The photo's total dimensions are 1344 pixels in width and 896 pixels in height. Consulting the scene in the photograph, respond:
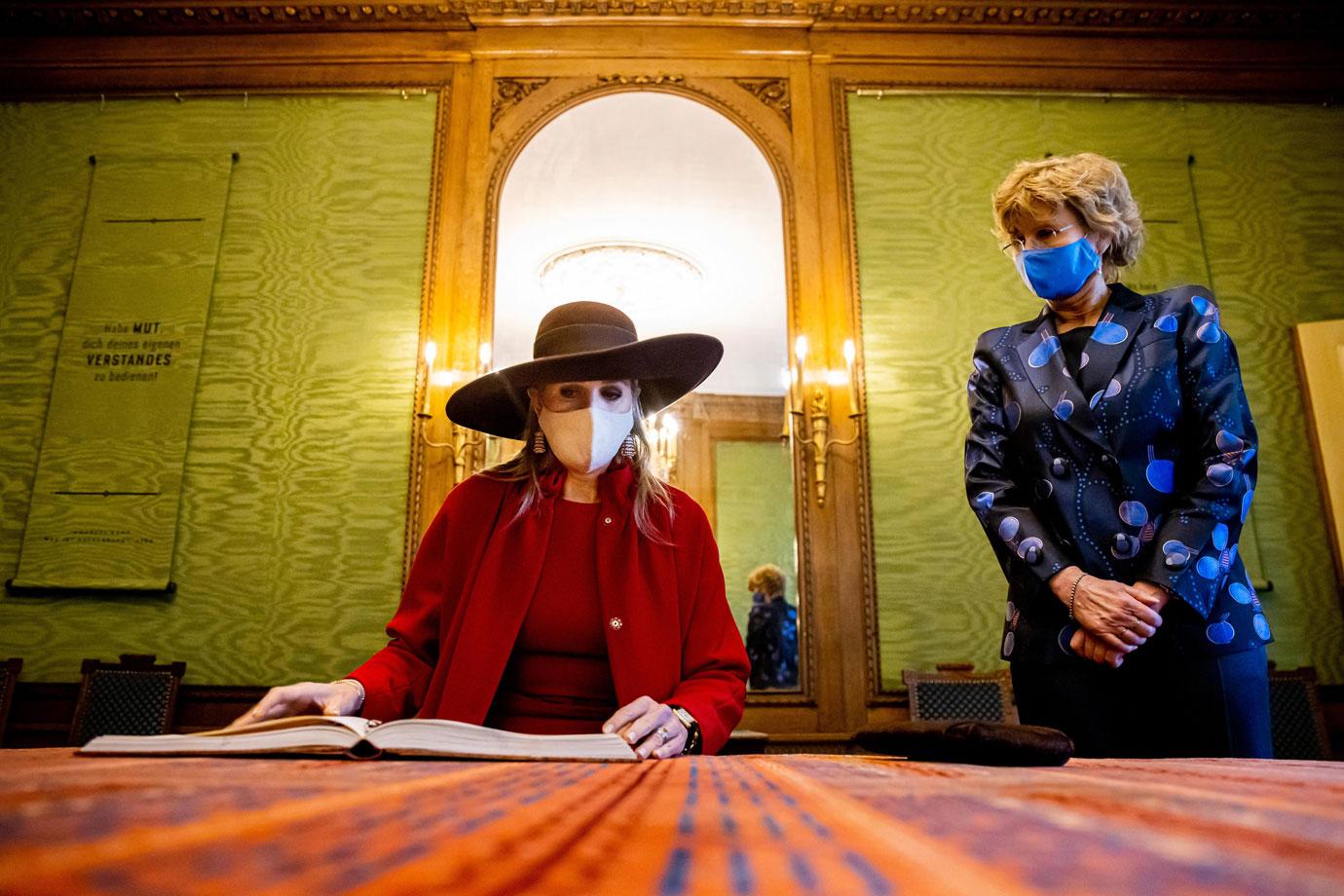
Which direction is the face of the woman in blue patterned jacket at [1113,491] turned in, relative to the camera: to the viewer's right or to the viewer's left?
to the viewer's left

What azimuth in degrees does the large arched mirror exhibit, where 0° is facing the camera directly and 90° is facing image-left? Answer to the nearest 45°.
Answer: approximately 0°

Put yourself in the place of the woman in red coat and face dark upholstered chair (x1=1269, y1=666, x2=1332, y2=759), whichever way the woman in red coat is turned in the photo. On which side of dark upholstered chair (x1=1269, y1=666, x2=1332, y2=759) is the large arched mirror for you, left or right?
left

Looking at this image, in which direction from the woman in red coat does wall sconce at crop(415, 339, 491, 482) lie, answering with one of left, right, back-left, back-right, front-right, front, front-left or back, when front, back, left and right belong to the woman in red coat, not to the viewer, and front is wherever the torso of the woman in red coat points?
back

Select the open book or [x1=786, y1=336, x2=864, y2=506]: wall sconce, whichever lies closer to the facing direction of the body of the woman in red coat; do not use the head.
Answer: the open book

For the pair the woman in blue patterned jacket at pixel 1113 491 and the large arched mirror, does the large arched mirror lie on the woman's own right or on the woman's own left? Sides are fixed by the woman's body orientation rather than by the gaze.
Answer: on the woman's own right

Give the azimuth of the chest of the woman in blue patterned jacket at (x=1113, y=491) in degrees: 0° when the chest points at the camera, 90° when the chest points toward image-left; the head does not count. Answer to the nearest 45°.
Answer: approximately 45°
